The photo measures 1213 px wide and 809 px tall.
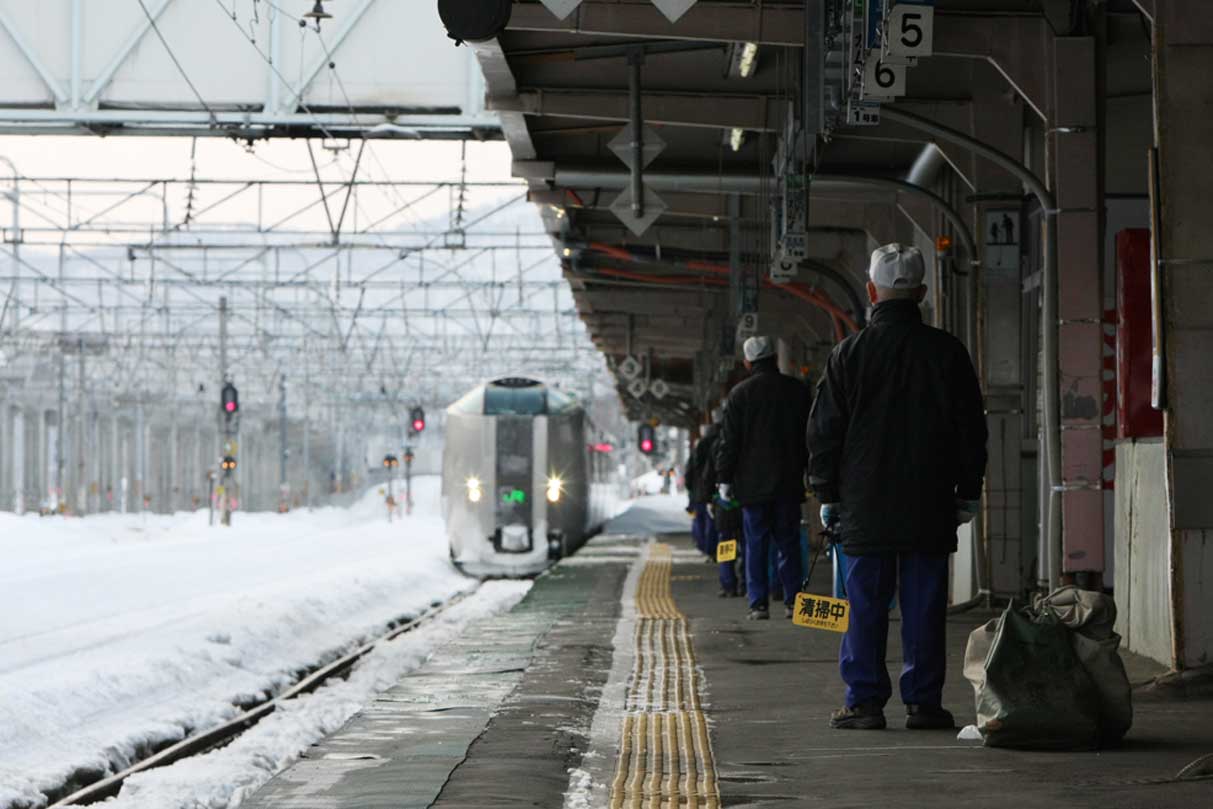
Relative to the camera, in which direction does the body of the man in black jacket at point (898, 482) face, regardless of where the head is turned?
away from the camera

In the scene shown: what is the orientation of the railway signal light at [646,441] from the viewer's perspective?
toward the camera

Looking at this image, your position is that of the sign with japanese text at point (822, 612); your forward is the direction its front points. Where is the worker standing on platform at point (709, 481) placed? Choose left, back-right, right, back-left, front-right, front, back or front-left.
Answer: back

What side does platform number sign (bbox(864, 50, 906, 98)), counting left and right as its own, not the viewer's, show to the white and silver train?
back

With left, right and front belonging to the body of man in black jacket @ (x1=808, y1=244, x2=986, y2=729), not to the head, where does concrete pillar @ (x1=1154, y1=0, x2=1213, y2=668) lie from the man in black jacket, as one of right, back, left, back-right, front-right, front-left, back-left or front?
front-right

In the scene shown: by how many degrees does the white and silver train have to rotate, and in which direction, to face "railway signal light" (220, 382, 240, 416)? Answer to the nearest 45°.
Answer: approximately 135° to its right

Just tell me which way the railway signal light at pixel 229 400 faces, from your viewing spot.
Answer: facing the viewer

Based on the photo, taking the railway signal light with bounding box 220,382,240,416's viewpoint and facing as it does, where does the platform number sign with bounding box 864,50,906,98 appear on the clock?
The platform number sign is roughly at 12 o'clock from the railway signal light.

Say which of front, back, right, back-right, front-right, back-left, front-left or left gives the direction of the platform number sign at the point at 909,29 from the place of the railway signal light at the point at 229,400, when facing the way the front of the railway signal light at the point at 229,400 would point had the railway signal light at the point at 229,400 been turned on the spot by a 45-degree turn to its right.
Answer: front-left

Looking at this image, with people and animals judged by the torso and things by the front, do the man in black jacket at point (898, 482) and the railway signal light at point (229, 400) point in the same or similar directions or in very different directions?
very different directions

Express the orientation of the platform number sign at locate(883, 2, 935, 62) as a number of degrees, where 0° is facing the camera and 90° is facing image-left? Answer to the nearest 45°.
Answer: approximately 0°

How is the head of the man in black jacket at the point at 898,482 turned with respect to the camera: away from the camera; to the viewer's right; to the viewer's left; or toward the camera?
away from the camera

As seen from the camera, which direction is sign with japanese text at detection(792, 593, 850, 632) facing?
toward the camera

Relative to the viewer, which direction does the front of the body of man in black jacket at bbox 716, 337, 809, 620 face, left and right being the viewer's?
facing away from the viewer

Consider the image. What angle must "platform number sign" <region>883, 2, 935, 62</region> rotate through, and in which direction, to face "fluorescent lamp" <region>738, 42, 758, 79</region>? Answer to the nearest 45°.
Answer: approximately 180°
